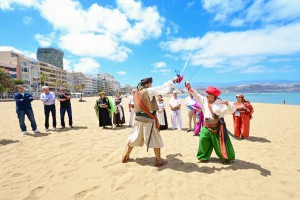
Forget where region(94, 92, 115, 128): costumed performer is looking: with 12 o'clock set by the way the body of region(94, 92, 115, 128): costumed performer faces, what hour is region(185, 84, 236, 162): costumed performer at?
region(185, 84, 236, 162): costumed performer is roughly at 11 o'clock from region(94, 92, 115, 128): costumed performer.

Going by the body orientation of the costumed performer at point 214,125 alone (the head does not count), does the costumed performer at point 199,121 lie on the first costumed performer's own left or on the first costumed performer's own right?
on the first costumed performer's own right

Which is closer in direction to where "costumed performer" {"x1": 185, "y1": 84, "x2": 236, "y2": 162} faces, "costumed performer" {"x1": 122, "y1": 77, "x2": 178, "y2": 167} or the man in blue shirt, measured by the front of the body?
the costumed performer

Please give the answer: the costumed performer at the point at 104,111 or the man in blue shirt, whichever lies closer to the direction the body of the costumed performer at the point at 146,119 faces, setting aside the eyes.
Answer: the costumed performer

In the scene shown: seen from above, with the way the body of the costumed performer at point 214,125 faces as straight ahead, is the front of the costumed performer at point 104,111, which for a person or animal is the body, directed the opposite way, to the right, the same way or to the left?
to the left

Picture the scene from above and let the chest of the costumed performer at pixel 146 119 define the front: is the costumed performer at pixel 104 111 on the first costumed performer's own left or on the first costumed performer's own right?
on the first costumed performer's own left

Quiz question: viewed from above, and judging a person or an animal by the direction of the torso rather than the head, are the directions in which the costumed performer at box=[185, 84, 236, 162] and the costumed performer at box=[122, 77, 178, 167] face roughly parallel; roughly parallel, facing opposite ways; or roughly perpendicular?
roughly parallel, facing opposite ways

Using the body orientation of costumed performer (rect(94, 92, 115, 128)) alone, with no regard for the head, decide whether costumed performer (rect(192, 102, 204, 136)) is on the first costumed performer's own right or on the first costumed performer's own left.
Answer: on the first costumed performer's own left

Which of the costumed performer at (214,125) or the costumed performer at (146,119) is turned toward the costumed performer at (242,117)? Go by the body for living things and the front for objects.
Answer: the costumed performer at (146,119)

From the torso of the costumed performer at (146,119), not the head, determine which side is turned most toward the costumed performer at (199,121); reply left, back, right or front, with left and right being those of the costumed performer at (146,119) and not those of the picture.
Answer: front

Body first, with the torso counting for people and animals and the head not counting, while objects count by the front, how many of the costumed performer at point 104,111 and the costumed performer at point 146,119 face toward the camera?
1

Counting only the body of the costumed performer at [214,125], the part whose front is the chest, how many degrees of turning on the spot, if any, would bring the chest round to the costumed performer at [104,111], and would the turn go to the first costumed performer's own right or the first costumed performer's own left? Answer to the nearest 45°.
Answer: approximately 90° to the first costumed performer's own right

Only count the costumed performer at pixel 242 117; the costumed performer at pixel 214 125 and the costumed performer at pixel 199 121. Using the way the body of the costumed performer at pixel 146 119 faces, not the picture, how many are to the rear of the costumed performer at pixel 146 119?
0

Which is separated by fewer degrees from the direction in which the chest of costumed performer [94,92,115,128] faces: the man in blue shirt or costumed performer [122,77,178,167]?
the costumed performer

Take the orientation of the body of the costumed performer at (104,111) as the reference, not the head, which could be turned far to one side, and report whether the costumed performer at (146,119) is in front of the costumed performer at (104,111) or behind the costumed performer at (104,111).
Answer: in front

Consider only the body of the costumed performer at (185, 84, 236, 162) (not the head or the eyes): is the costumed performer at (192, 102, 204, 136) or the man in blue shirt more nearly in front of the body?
the man in blue shirt

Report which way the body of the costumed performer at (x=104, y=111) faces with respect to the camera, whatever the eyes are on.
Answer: toward the camera

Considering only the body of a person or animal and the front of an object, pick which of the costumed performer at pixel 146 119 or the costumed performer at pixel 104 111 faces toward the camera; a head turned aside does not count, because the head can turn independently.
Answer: the costumed performer at pixel 104 111

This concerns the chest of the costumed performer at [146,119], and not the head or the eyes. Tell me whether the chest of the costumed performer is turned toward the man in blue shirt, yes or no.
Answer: no

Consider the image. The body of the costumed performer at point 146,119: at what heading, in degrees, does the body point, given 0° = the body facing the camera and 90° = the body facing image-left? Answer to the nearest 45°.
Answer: approximately 225°
